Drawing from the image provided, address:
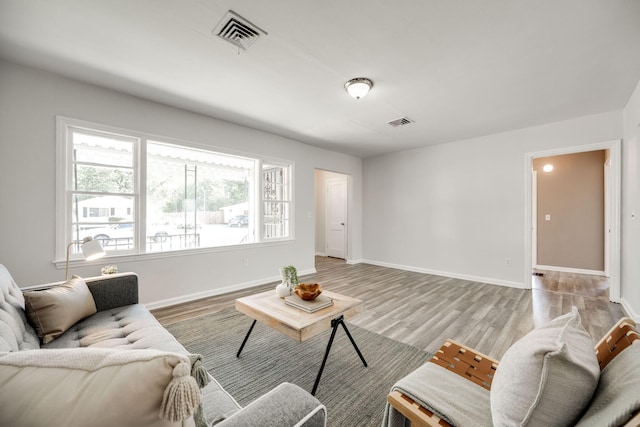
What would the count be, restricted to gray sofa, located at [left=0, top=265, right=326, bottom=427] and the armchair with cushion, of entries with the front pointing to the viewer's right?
1

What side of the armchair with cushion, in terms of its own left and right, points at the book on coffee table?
front

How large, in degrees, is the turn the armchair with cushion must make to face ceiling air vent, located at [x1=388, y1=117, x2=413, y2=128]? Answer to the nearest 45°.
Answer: approximately 45° to its right

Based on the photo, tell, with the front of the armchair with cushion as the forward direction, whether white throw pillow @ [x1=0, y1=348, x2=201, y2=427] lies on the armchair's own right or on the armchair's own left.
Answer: on the armchair's own left

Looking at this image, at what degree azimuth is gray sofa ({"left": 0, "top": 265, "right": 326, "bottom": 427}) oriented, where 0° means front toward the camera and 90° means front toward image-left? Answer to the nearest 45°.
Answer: approximately 270°

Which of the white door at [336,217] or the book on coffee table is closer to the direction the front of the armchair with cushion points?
the book on coffee table

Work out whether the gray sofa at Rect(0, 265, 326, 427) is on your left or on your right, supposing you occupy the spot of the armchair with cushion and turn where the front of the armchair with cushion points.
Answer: on your left

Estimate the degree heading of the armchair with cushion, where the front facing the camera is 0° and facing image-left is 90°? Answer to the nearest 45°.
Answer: approximately 90°

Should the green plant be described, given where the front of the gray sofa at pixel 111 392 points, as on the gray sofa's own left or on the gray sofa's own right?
on the gray sofa's own left

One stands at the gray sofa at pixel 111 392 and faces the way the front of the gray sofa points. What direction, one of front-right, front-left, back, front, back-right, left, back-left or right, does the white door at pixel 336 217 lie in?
front-left

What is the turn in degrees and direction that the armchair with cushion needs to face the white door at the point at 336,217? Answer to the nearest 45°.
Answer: approximately 45° to its right
